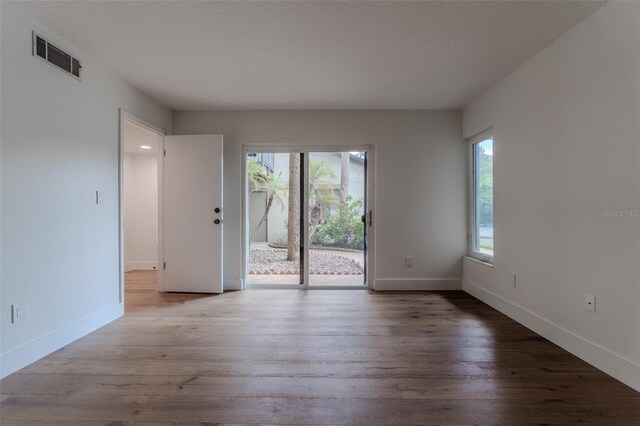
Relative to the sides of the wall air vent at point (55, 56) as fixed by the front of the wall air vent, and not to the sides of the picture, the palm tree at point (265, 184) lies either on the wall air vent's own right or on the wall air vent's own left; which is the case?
on the wall air vent's own left

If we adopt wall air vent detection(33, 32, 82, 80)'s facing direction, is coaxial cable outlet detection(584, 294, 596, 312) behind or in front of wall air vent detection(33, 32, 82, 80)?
in front

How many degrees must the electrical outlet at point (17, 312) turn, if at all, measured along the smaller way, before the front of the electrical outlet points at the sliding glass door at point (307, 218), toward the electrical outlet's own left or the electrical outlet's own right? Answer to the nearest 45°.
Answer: approximately 45° to the electrical outlet's own left

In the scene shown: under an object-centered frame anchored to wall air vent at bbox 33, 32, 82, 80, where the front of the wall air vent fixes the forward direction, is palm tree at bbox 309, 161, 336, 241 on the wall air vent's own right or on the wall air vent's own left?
on the wall air vent's own left

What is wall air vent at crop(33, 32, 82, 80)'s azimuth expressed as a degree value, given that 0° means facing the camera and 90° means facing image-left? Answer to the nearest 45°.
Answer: approximately 315°

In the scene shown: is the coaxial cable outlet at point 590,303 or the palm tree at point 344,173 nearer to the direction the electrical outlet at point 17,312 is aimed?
the coaxial cable outlet

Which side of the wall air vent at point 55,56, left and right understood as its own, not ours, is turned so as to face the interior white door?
left

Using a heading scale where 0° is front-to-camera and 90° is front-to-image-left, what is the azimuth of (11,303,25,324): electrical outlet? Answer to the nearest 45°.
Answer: approximately 315°

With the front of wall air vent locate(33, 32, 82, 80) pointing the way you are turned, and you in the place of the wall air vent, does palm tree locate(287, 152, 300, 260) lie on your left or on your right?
on your left
